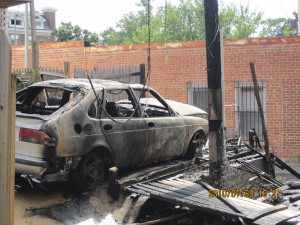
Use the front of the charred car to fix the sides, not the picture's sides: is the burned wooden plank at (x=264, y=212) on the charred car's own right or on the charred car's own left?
on the charred car's own right

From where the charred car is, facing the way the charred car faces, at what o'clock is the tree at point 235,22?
The tree is roughly at 11 o'clock from the charred car.

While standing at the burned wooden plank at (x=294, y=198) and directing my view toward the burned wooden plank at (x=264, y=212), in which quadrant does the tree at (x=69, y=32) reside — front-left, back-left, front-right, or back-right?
back-right

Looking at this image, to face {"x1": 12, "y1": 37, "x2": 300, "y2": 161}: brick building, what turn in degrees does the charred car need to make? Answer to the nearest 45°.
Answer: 0° — it already faces it

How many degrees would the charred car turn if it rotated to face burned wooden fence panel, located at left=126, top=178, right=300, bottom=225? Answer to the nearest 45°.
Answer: approximately 90° to its right

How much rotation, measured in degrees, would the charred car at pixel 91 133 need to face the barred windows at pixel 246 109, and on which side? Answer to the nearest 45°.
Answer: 0° — it already faces it

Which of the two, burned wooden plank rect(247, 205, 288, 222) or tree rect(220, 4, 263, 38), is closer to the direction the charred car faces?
the tree

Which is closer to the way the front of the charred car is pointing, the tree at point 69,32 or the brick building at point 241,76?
the brick building

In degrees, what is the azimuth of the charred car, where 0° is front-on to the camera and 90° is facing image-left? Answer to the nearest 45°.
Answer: approximately 225°
